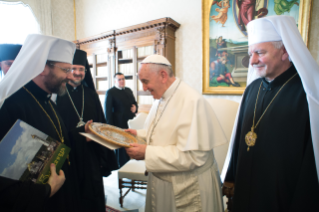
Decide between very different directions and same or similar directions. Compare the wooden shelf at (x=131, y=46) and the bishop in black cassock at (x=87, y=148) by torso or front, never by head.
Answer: same or similar directions

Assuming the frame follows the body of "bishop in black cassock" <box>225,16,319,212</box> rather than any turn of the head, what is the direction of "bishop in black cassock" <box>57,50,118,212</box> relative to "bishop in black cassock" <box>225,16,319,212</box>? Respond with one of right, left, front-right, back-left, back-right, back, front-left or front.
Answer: front-right

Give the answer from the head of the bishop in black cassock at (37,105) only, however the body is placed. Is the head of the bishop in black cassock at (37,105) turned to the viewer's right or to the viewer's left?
to the viewer's right

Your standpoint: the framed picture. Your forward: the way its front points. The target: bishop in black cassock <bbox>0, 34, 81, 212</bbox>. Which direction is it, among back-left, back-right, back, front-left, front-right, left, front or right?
front

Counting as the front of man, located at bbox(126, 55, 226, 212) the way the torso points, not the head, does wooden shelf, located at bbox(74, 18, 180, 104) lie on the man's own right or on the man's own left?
on the man's own right

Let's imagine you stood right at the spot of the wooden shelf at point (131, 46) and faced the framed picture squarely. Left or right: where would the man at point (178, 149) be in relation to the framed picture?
right

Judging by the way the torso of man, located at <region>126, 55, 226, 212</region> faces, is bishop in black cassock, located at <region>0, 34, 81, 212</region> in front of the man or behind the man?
in front

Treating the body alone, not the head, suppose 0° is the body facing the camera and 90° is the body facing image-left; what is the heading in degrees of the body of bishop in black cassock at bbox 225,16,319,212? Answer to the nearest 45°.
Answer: approximately 45°

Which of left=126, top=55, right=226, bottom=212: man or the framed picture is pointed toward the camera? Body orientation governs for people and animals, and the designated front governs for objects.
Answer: the framed picture

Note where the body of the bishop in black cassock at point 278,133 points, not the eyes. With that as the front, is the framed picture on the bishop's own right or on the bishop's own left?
on the bishop's own right

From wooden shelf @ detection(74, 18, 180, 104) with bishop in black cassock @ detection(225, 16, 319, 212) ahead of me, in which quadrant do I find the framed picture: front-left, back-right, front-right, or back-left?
front-left

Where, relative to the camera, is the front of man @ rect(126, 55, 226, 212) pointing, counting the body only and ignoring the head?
to the viewer's left

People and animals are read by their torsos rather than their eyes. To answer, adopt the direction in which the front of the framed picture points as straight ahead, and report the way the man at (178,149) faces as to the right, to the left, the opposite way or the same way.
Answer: to the right

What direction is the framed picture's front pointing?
toward the camera
